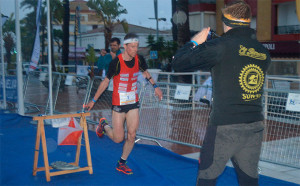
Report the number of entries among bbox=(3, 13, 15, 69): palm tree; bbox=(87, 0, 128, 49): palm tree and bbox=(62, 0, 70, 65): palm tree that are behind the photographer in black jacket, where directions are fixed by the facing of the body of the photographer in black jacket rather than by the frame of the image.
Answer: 0

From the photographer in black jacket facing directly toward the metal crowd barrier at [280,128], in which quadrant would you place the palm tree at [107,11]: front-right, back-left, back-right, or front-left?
front-left

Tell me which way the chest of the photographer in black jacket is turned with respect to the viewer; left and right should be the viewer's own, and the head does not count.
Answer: facing away from the viewer and to the left of the viewer

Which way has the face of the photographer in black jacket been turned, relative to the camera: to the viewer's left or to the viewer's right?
to the viewer's left

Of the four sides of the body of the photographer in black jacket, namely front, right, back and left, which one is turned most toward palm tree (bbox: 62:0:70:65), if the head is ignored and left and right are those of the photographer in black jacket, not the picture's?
front

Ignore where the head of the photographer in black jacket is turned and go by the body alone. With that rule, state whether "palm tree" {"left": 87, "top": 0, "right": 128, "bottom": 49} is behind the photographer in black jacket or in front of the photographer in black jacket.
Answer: in front

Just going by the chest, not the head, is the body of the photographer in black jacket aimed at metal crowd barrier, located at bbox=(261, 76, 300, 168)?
no

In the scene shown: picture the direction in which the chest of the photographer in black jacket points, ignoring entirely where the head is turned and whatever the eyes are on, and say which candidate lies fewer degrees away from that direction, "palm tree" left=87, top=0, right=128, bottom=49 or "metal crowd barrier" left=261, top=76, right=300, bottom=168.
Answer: the palm tree

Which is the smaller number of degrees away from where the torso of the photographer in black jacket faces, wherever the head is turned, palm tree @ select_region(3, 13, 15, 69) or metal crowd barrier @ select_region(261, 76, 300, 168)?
the palm tree

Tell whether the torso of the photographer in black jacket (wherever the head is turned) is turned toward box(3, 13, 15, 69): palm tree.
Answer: yes
